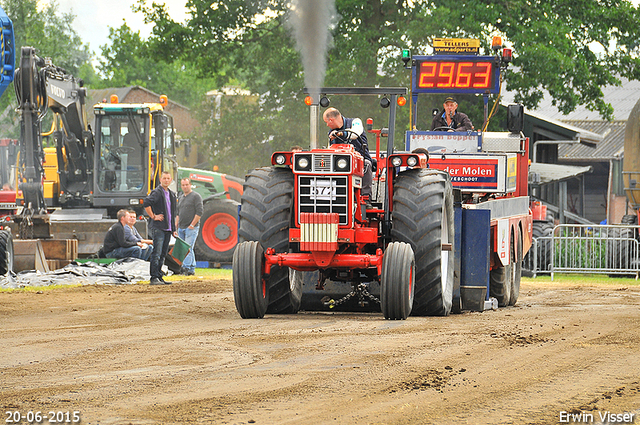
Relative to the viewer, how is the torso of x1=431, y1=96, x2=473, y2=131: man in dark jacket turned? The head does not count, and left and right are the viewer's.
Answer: facing the viewer

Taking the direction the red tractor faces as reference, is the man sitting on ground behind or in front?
behind

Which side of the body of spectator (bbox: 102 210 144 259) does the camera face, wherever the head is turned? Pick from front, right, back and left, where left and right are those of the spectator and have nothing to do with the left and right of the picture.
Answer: right

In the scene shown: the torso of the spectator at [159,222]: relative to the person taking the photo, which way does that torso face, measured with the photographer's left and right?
facing the viewer and to the right of the viewer

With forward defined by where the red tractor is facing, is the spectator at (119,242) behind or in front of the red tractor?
behind

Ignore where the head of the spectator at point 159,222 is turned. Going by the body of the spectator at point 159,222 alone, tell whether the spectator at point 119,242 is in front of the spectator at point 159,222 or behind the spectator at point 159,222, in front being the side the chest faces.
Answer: behind

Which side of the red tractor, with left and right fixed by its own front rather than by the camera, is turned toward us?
front

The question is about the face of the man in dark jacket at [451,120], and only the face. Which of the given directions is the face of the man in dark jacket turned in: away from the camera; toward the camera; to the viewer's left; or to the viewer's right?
toward the camera

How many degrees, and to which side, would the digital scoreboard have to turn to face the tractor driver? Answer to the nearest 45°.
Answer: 0° — it already faces them

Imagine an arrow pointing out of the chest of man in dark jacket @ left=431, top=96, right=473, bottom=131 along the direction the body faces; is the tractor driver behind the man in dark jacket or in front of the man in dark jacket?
in front

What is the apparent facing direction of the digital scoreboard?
toward the camera

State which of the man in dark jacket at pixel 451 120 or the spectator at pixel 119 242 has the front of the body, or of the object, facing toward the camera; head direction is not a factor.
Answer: the man in dark jacket

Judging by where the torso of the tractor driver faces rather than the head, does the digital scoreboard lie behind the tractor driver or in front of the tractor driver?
behind

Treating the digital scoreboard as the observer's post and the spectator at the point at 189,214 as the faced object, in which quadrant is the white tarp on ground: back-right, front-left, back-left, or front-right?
front-left
